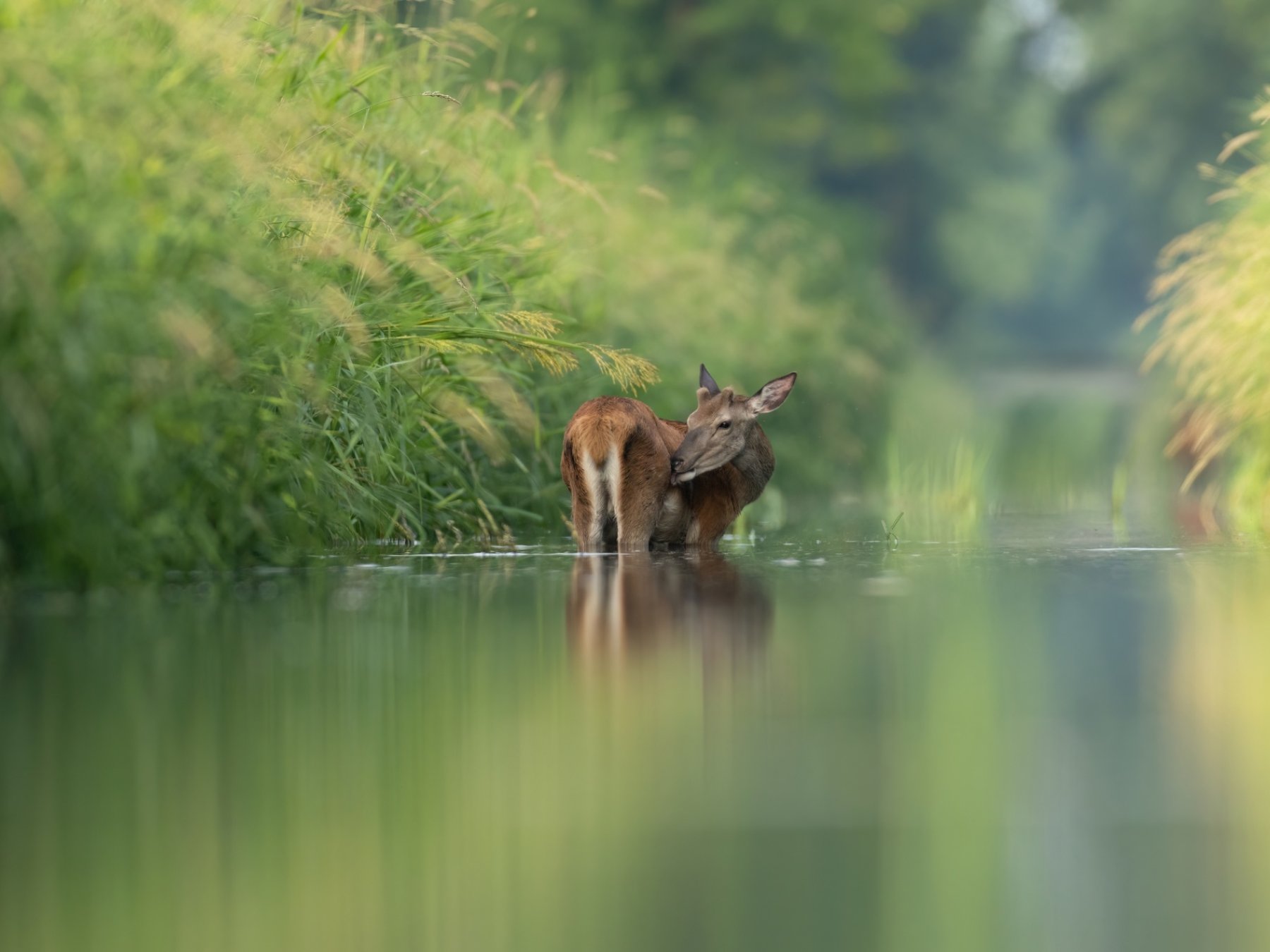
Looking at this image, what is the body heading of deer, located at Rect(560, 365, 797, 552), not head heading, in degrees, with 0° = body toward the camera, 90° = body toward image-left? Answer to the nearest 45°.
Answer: approximately 225°

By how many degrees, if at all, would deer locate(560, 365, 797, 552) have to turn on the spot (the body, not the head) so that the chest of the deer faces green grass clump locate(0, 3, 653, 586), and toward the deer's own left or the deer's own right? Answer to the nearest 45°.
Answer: approximately 180°
